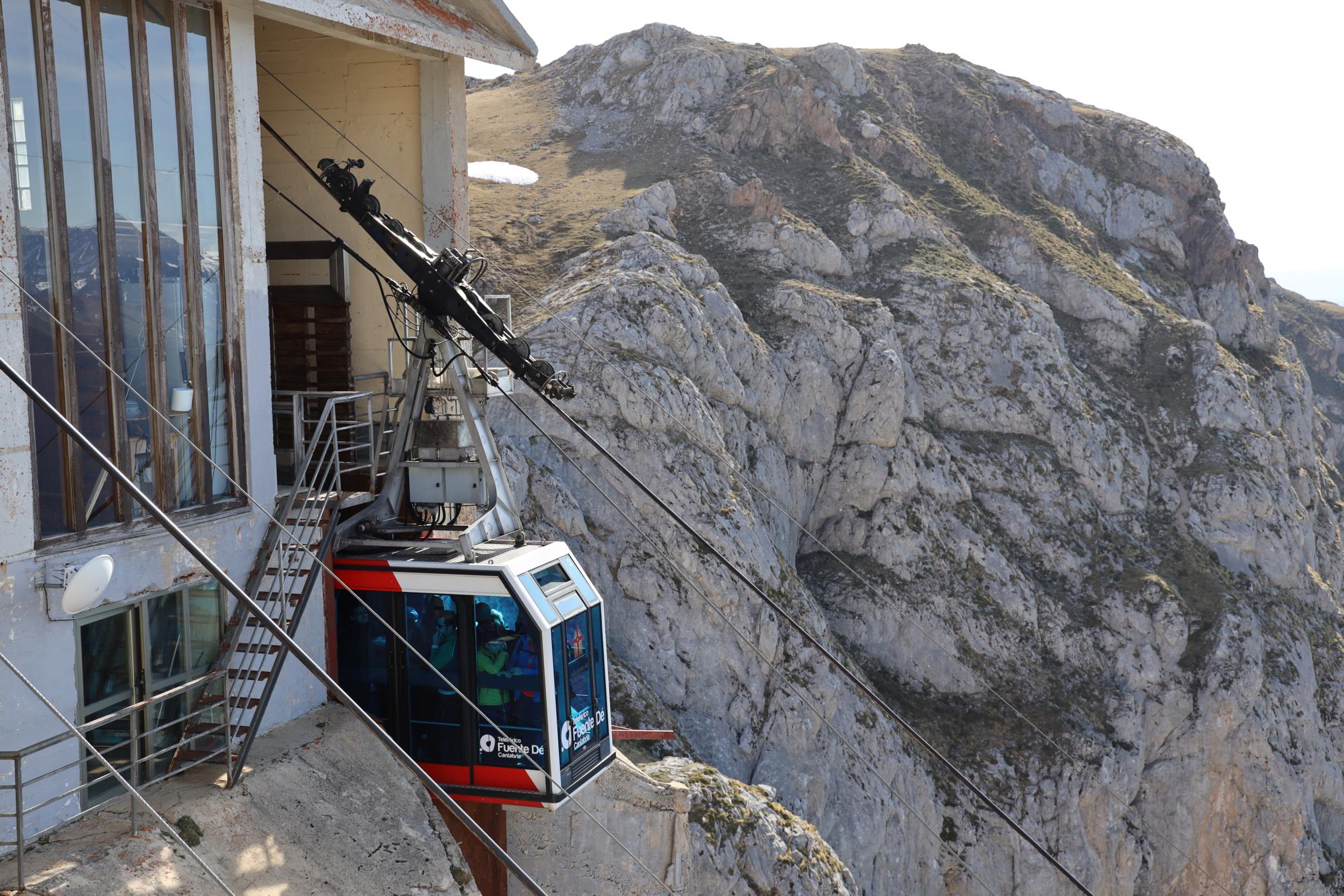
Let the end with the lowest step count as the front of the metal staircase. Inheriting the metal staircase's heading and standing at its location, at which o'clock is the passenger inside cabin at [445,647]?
The passenger inside cabin is roughly at 8 o'clock from the metal staircase.

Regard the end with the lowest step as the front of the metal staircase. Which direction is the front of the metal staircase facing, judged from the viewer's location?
facing the viewer and to the left of the viewer

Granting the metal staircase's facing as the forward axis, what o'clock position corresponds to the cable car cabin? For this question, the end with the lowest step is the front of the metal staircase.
The cable car cabin is roughly at 8 o'clock from the metal staircase.

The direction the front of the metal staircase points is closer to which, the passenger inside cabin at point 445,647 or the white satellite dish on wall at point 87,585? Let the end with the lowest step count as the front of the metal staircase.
the white satellite dish on wall

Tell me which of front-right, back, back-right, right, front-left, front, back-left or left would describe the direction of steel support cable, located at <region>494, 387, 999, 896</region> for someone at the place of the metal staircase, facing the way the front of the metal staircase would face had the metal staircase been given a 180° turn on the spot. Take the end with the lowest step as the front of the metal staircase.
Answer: front

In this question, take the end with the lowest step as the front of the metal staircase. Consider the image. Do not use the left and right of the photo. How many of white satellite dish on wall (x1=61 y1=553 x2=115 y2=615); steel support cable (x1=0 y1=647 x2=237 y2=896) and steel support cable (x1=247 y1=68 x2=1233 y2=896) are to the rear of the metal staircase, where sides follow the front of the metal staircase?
1
